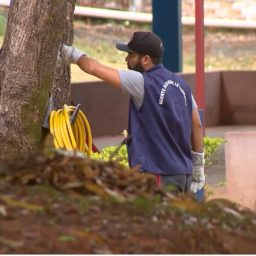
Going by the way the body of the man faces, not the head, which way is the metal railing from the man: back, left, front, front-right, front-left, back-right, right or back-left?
front-right

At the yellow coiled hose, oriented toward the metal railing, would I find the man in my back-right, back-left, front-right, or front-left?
back-right

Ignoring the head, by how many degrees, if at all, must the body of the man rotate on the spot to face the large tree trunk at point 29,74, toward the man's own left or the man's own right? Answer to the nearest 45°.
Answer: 0° — they already face it

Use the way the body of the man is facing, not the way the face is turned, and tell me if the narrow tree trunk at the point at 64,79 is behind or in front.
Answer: in front

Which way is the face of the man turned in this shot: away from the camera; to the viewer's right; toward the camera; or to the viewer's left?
to the viewer's left

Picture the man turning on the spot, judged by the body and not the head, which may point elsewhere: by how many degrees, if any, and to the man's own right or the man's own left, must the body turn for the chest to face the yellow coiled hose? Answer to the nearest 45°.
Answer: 0° — they already face it

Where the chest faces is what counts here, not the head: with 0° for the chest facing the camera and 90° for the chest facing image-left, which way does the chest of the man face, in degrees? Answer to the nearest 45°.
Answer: approximately 135°

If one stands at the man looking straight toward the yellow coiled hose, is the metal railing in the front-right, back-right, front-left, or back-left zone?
front-right
